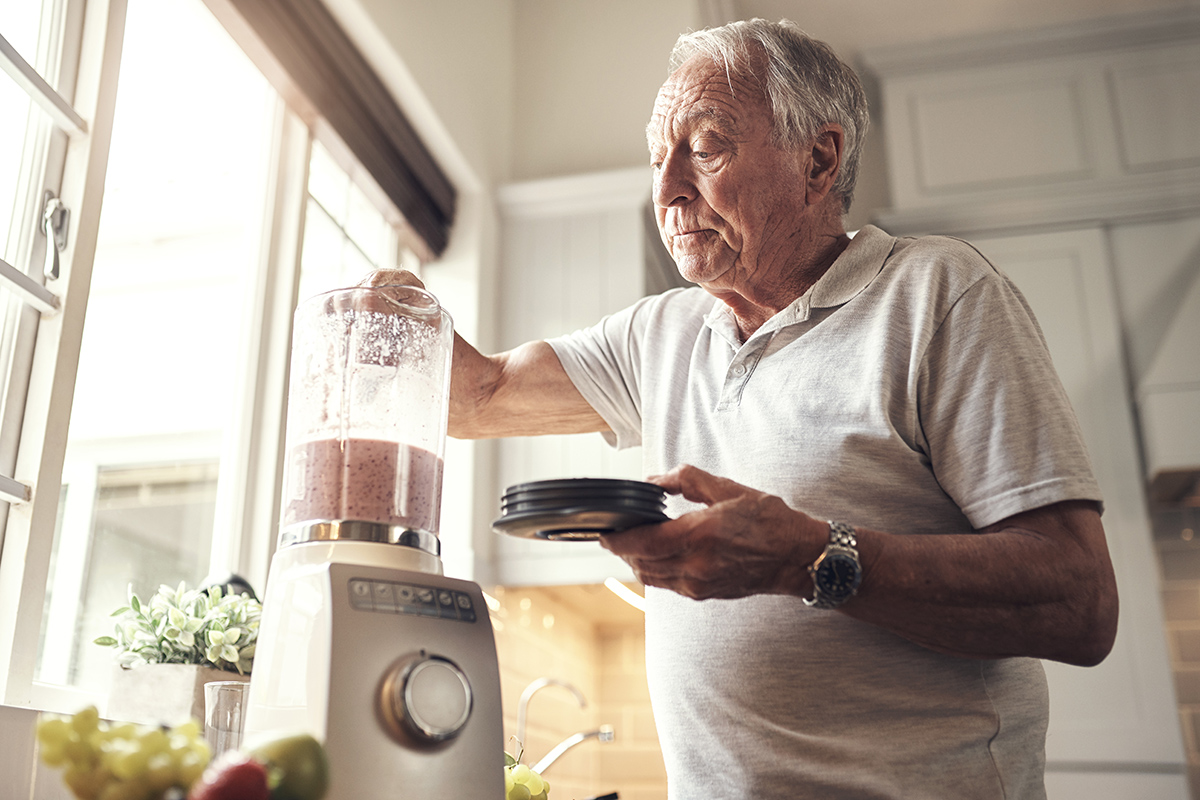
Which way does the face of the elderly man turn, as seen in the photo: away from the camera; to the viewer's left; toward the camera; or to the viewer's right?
to the viewer's left

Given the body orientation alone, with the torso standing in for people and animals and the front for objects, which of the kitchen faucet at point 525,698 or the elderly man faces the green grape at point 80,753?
the elderly man

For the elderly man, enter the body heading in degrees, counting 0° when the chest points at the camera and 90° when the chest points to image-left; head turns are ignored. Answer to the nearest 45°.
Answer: approximately 45°

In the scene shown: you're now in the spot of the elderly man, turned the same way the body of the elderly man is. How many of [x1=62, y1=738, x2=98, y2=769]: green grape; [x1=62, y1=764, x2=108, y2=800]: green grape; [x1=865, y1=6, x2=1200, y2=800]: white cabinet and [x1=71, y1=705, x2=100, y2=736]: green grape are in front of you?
3

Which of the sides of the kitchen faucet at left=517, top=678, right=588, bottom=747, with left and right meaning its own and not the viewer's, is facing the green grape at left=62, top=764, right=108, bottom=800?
right

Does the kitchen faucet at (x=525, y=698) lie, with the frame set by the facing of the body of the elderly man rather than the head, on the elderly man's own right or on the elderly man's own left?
on the elderly man's own right

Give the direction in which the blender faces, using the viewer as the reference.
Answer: facing the viewer and to the right of the viewer

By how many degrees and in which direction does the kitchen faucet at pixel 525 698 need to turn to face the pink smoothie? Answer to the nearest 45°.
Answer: approximately 90° to its right
